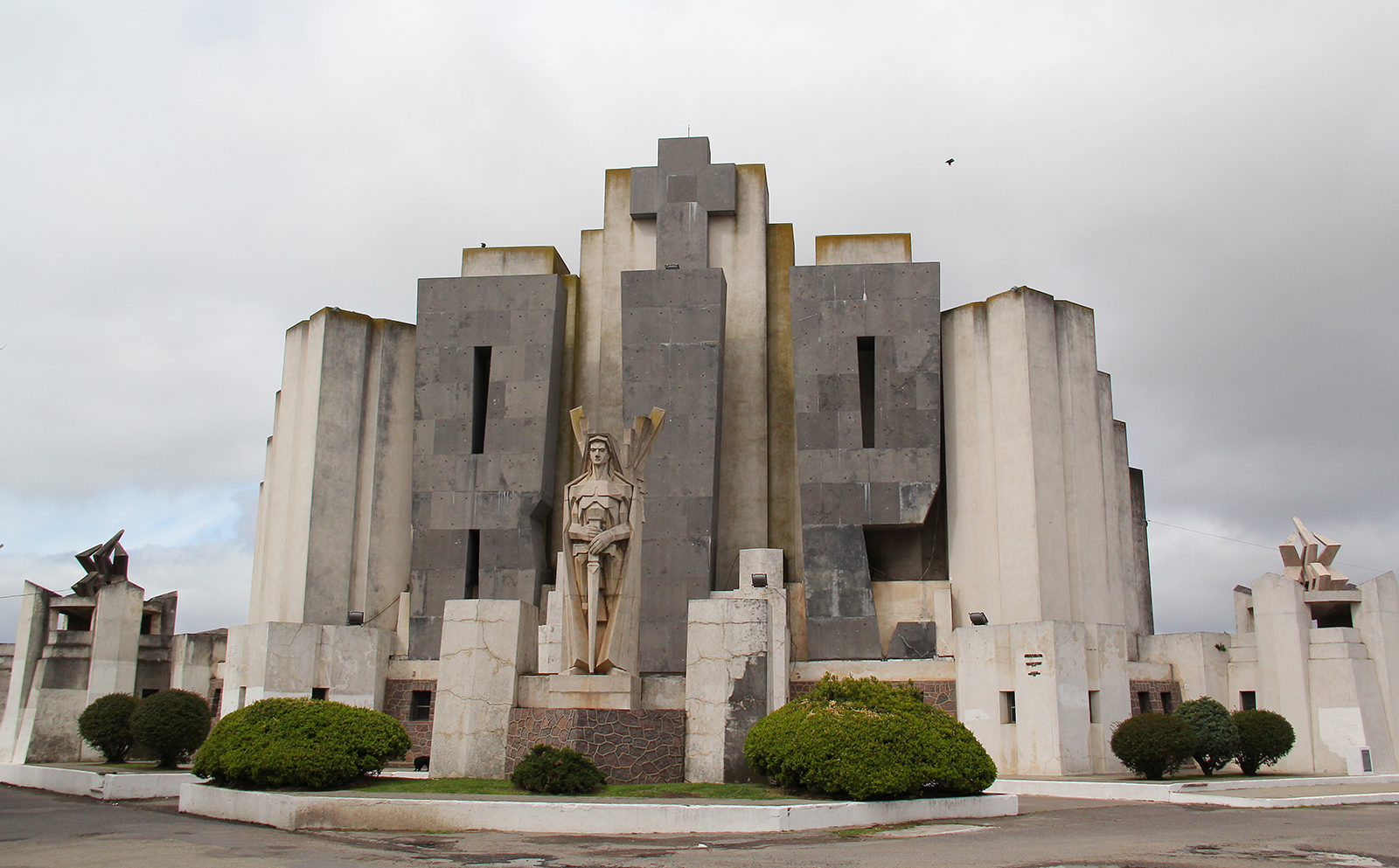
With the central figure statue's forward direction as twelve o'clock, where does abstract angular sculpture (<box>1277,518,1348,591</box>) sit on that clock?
The abstract angular sculpture is roughly at 8 o'clock from the central figure statue.

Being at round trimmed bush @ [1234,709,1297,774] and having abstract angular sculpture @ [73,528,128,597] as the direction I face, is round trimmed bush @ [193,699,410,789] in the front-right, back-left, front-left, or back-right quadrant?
front-left

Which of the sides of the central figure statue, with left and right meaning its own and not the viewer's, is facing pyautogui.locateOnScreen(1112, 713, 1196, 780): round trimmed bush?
left

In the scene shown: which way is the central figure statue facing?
toward the camera

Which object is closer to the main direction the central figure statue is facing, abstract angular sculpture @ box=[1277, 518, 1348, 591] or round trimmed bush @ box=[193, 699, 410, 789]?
the round trimmed bush

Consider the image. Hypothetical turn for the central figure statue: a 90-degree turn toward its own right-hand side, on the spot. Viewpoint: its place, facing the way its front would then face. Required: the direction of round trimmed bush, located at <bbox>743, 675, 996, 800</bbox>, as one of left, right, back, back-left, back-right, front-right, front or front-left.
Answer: back-left

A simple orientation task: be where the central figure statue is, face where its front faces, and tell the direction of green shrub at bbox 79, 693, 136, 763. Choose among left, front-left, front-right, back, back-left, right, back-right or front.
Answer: back-right

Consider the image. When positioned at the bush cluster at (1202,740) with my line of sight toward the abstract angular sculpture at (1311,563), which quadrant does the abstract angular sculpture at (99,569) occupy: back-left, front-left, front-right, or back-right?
back-left

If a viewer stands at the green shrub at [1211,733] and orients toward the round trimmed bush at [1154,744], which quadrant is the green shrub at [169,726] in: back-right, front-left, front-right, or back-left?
front-right

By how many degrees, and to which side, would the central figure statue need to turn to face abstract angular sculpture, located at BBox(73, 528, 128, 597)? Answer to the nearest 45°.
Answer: approximately 135° to its right

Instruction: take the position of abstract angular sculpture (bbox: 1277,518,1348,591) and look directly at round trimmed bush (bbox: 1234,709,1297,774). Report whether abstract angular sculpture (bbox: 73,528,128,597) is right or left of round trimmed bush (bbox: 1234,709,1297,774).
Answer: right

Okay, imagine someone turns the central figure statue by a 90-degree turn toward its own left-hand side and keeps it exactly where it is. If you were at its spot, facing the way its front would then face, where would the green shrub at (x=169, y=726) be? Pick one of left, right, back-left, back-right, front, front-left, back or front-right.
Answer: back-left

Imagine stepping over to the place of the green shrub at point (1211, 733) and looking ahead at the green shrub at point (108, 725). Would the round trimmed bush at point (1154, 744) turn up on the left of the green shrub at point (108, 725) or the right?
left

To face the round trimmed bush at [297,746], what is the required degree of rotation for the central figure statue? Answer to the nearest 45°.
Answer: approximately 90° to its right
